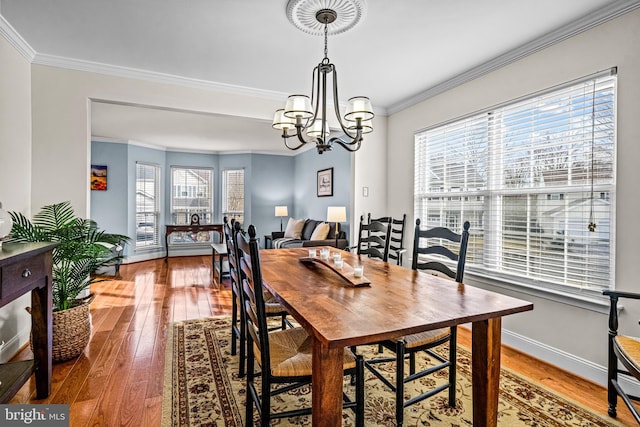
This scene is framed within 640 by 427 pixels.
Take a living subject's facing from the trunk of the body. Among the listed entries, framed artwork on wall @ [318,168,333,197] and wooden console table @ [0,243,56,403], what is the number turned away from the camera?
0

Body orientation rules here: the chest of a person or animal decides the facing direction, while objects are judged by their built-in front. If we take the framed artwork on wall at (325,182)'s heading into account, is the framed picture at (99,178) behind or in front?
in front

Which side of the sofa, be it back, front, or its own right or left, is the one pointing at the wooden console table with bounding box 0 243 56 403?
front

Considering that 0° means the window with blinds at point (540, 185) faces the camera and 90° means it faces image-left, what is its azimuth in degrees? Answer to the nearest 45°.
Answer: approximately 45°

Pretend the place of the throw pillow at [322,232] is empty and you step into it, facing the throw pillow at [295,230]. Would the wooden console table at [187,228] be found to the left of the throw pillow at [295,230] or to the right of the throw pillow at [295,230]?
left

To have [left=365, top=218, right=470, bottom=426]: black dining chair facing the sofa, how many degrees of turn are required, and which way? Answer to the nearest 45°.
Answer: approximately 90° to its right

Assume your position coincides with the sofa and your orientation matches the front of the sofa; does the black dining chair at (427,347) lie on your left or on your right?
on your left

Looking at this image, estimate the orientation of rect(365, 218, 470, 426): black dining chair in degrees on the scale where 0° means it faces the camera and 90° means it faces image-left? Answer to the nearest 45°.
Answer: approximately 45°

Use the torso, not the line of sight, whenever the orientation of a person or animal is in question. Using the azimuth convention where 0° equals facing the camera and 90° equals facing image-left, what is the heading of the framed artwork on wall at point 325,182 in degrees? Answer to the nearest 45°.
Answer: approximately 45°

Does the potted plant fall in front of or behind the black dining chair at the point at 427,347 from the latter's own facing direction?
in front

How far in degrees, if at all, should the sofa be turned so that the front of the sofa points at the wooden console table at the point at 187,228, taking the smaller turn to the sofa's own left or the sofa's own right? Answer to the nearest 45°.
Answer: approximately 90° to the sofa's own right

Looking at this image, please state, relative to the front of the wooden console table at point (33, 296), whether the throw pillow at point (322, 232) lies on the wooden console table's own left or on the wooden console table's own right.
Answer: on the wooden console table's own left

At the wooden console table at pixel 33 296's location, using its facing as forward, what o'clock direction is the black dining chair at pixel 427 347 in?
The black dining chair is roughly at 12 o'clock from the wooden console table.
